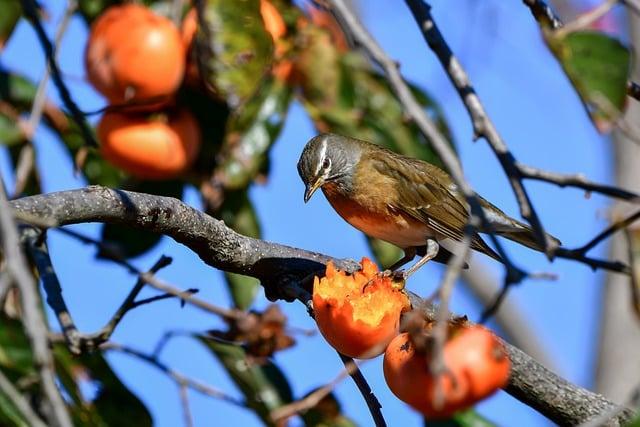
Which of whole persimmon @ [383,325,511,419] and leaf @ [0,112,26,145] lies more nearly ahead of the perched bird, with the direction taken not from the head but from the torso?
the leaf

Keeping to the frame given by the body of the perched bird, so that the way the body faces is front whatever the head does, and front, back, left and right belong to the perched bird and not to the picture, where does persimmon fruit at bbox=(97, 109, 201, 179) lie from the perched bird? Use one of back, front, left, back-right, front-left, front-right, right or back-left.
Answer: front-right

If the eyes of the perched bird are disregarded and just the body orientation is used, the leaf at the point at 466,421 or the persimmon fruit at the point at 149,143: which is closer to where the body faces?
the persimmon fruit

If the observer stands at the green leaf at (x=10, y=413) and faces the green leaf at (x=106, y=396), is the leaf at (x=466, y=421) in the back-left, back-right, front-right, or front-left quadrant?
front-right

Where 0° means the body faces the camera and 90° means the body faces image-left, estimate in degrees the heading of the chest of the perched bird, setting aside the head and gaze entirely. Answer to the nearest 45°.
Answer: approximately 90°

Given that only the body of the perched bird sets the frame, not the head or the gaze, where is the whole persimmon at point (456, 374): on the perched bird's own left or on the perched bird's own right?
on the perched bird's own left
